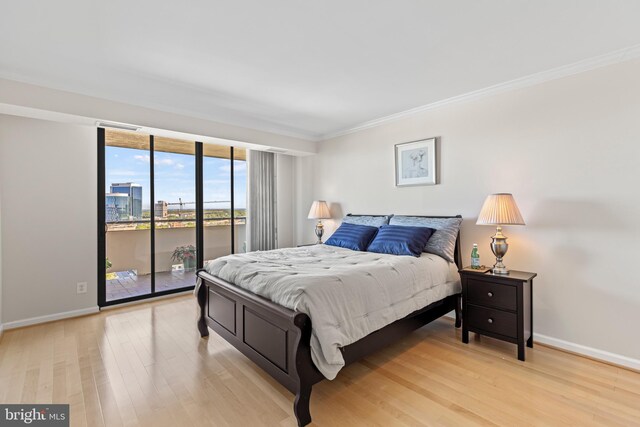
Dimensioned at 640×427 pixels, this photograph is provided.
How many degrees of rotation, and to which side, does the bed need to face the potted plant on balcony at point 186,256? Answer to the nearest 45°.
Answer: approximately 90° to its right

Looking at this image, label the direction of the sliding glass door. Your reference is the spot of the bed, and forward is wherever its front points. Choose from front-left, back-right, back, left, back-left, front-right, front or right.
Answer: right

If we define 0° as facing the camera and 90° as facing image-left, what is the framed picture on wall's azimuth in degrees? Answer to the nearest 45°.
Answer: approximately 45°

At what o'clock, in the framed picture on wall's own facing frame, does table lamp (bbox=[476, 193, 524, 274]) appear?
The table lamp is roughly at 9 o'clock from the framed picture on wall.

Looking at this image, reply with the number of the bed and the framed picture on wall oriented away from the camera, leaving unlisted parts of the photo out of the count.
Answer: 0

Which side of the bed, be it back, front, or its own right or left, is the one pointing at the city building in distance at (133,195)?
right

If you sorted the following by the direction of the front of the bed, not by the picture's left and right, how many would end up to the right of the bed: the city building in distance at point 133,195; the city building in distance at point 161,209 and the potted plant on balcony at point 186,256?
3

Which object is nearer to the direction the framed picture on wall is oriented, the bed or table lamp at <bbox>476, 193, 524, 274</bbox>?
the bed

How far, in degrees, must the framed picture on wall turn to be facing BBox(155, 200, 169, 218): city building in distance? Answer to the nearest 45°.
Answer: approximately 45° to its right

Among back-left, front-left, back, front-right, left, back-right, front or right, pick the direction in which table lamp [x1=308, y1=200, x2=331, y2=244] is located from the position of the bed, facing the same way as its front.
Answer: back-right
